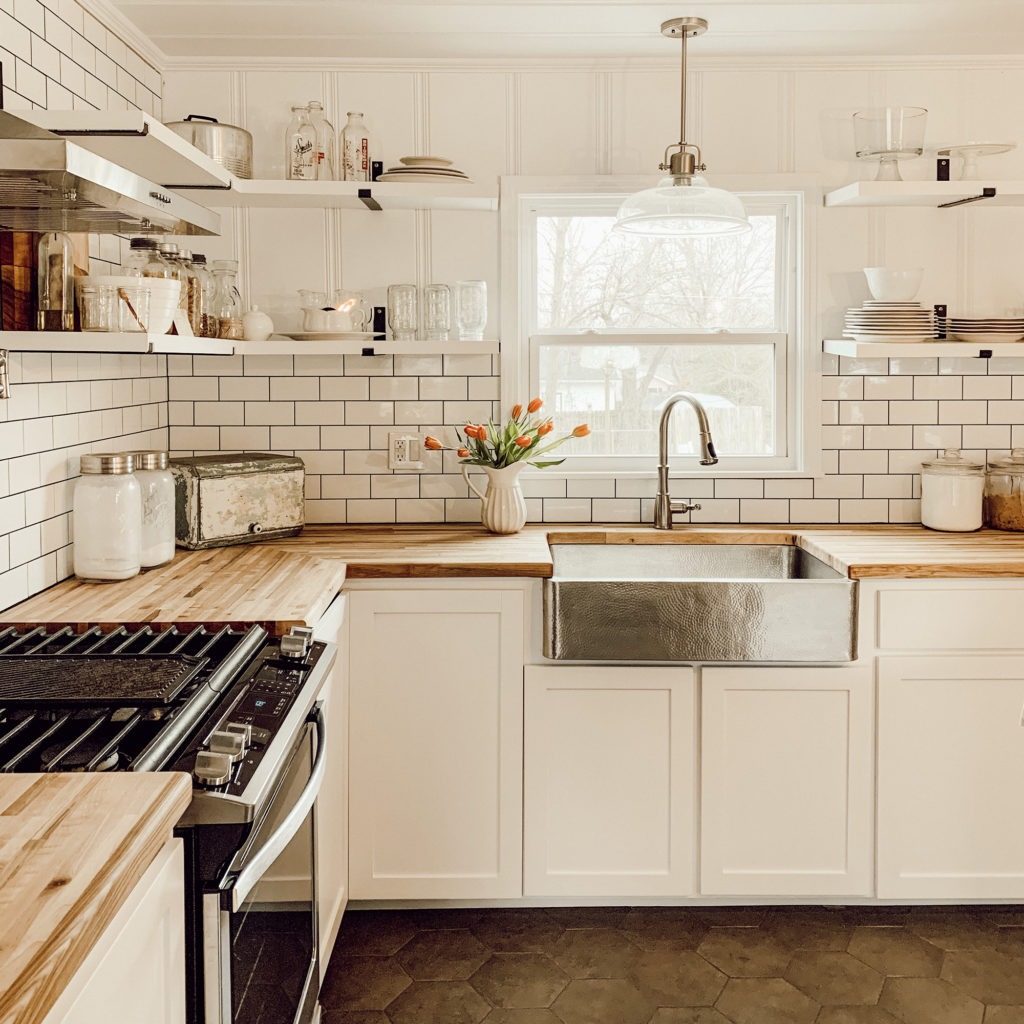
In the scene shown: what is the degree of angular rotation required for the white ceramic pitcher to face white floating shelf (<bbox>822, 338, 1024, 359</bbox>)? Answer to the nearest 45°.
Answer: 0° — it already faces it

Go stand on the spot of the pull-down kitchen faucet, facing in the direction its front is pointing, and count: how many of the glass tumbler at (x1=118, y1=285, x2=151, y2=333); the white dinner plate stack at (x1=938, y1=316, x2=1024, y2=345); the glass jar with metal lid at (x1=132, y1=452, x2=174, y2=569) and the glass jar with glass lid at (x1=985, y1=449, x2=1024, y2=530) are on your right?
2

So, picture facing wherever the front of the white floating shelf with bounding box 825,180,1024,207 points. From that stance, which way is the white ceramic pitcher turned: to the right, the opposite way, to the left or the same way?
to the left

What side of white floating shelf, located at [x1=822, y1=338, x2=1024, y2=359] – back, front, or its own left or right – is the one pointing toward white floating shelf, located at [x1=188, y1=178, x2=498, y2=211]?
right

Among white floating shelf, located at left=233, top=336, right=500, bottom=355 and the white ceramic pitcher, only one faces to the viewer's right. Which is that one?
the white ceramic pitcher

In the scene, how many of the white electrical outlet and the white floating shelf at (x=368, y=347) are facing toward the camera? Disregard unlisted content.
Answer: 2

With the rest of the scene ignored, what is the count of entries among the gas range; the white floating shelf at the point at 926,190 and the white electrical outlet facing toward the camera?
2

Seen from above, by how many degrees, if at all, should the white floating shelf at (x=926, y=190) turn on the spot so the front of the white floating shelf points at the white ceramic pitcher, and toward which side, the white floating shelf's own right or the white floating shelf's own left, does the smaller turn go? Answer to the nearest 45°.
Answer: approximately 90° to the white floating shelf's own right

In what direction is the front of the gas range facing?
to the viewer's right

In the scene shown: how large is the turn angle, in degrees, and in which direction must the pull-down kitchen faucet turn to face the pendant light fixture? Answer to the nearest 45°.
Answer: approximately 45° to its right

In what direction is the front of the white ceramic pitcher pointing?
to the viewer's right
